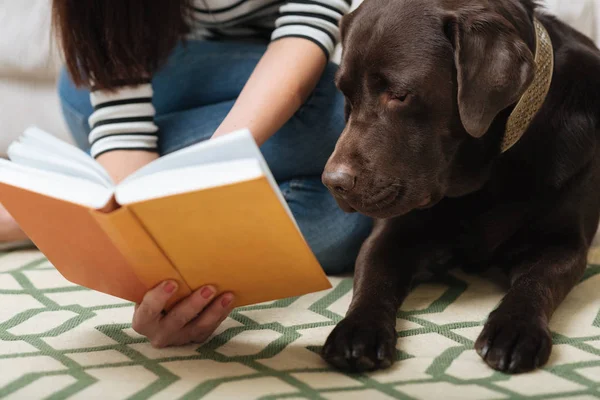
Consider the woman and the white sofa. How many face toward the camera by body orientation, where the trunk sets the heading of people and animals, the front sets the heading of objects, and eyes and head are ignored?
2

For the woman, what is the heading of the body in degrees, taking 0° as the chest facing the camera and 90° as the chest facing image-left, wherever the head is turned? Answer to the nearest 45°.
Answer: approximately 0°

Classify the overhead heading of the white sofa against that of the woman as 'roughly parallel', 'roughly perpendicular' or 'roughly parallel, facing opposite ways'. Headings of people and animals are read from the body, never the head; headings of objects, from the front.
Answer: roughly parallel

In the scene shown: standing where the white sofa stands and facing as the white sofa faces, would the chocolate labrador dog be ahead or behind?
ahead

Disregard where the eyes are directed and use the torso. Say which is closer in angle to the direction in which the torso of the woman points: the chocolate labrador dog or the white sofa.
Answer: the chocolate labrador dog

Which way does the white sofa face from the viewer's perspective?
toward the camera

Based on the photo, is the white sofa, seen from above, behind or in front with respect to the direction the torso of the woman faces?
behind
